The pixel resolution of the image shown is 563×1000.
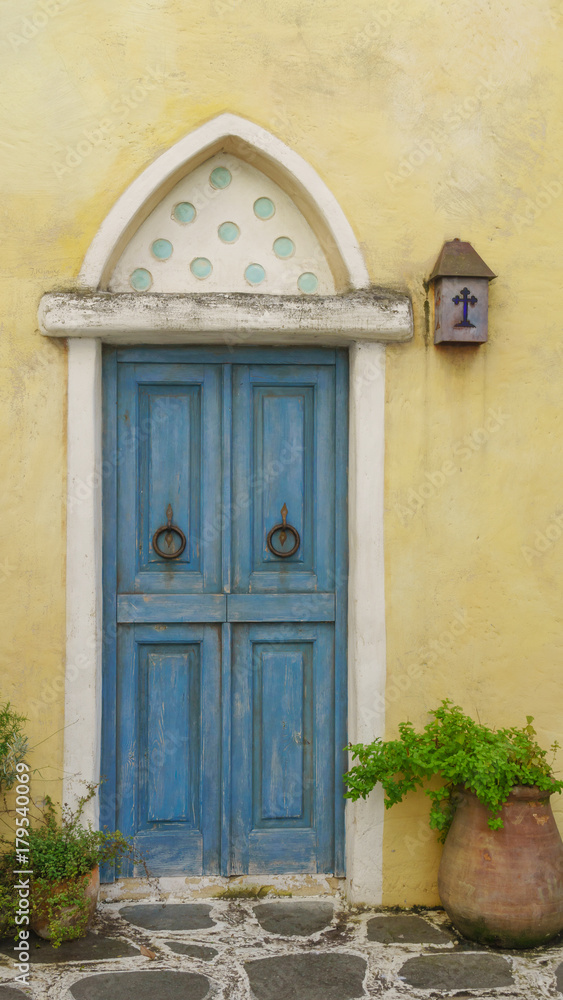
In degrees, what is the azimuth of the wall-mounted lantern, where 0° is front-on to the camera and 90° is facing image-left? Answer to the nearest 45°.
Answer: approximately 0°
